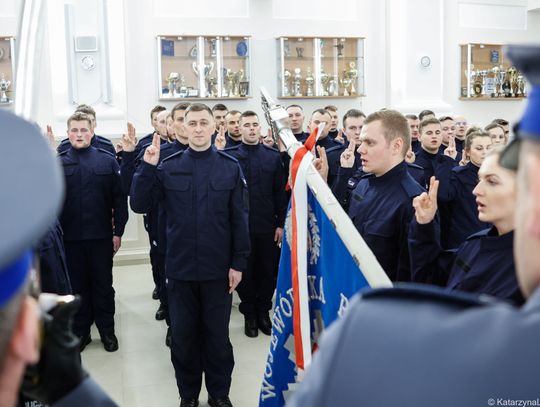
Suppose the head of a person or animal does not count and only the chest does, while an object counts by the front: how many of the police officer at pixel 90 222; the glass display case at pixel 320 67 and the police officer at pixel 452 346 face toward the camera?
2

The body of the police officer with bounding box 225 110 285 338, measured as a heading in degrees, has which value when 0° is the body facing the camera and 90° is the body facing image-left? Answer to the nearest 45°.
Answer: approximately 0°

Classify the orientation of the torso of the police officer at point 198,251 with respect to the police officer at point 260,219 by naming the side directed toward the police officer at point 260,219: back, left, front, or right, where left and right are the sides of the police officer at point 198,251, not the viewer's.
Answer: back

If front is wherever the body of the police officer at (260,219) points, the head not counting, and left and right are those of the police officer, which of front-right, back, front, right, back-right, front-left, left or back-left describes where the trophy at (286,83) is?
back

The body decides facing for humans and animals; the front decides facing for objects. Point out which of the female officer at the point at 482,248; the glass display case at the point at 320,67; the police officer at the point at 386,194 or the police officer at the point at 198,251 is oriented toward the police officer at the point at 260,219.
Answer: the glass display case

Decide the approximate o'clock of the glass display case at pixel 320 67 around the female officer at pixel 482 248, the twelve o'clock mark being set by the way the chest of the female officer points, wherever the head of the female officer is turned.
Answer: The glass display case is roughly at 4 o'clock from the female officer.

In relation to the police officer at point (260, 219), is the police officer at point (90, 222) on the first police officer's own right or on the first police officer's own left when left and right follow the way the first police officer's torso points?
on the first police officer's own right

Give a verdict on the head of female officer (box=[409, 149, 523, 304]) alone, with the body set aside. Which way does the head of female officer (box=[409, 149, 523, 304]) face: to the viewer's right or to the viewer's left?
to the viewer's left

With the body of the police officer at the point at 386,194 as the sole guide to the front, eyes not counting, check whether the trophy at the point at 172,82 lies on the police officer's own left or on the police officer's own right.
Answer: on the police officer's own right

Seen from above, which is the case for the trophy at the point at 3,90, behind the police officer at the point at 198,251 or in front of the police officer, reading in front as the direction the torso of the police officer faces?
behind
